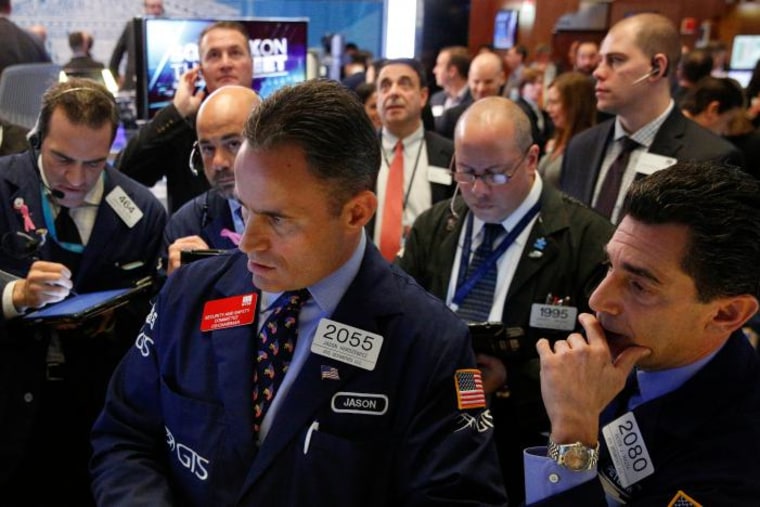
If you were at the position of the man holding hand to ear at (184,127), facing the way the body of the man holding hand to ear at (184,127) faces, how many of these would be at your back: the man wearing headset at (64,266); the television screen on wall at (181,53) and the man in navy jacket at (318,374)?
1

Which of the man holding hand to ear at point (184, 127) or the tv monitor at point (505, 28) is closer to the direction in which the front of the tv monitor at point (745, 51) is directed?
the man holding hand to ear

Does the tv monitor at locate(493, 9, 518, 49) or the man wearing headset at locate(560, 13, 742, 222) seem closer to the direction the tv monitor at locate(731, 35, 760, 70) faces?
the man wearing headset

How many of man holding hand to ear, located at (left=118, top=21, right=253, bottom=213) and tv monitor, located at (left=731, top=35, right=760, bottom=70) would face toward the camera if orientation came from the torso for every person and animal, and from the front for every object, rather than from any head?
2

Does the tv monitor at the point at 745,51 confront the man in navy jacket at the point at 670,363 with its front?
yes

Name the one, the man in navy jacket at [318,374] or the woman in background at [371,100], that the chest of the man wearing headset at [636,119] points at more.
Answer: the man in navy jacket

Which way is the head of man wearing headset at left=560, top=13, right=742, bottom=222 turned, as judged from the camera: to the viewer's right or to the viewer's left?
to the viewer's left

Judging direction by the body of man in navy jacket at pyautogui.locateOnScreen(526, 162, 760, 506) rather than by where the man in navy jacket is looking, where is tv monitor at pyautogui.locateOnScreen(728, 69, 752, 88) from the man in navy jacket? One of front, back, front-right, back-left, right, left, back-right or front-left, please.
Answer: back-right

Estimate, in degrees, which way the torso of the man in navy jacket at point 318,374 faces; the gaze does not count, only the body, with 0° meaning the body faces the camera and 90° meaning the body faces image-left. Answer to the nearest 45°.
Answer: approximately 45°

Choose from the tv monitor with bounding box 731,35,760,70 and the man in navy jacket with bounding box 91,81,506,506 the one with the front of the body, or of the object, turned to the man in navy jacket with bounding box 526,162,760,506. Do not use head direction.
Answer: the tv monitor
